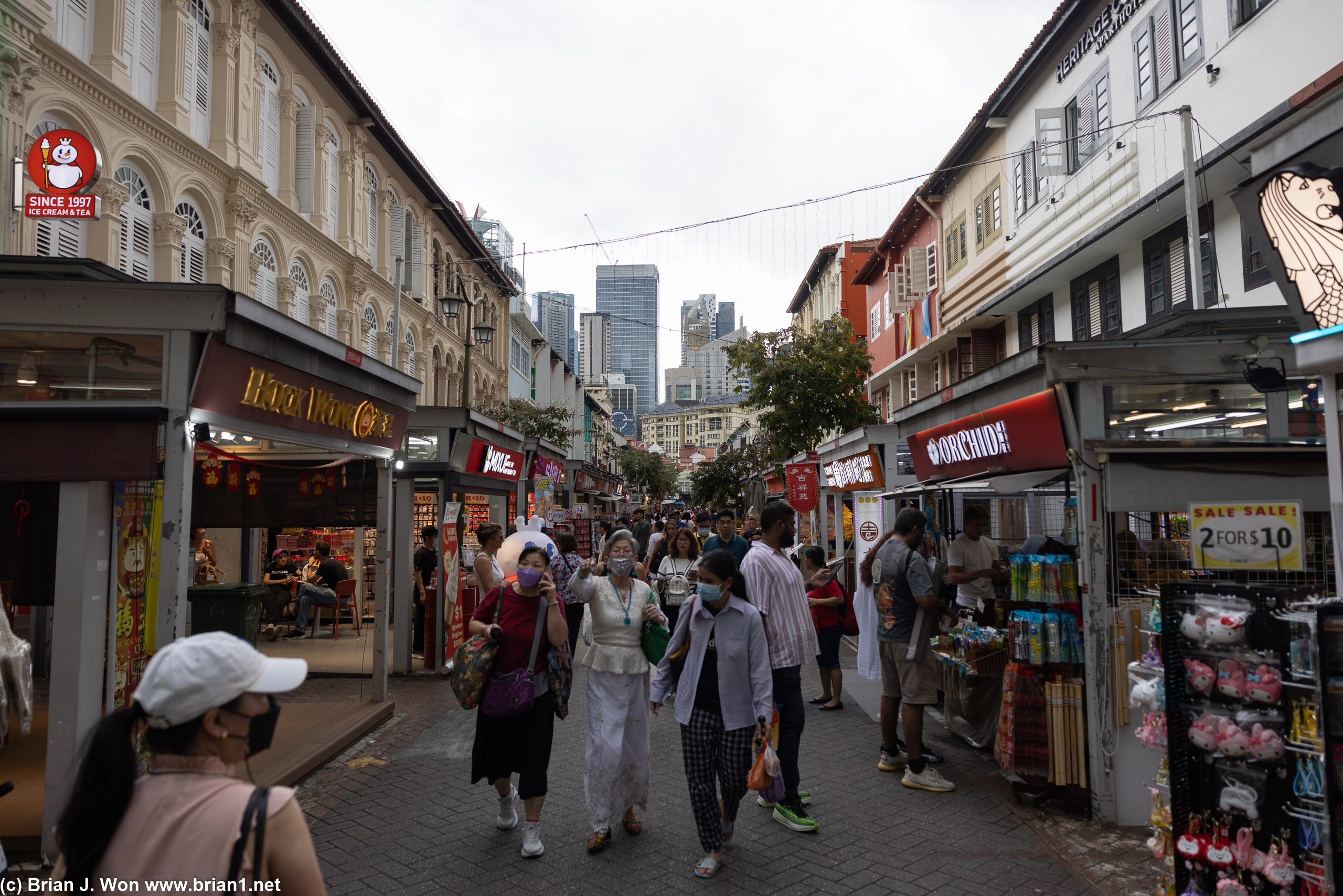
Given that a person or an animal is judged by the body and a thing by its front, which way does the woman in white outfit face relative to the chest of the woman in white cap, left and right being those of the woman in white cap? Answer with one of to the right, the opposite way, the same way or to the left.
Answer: the opposite way

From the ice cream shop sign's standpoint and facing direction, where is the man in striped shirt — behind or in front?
in front

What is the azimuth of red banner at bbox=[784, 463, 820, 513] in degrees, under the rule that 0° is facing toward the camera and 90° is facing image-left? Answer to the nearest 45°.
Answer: approximately 0°

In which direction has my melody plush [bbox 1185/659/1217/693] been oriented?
toward the camera

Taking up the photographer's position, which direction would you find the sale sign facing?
facing the viewer

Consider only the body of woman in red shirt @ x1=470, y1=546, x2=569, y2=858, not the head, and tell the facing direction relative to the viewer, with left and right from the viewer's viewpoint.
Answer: facing the viewer

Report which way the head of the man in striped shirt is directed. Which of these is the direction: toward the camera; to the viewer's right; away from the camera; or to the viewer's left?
to the viewer's right

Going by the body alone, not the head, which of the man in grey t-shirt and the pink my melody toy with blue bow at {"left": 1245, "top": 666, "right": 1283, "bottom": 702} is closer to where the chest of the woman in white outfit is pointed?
the pink my melody toy with blue bow

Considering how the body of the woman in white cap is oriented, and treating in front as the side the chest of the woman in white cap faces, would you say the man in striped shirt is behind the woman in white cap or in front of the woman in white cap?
in front
